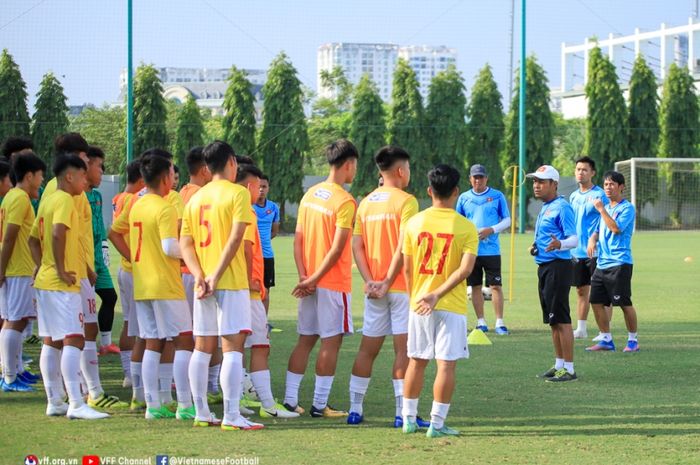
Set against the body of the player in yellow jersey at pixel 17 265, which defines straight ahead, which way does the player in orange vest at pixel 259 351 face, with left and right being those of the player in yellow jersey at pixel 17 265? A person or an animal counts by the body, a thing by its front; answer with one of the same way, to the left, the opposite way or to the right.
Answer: the same way

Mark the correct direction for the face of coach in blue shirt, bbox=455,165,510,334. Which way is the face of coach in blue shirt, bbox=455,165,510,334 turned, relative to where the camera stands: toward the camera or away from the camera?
toward the camera

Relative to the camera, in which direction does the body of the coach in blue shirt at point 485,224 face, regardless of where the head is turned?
toward the camera

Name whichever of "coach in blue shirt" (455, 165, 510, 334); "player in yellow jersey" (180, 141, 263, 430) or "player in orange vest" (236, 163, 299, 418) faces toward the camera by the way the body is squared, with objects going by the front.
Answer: the coach in blue shirt

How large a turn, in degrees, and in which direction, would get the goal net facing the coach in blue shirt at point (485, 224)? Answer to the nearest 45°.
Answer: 0° — it already faces them

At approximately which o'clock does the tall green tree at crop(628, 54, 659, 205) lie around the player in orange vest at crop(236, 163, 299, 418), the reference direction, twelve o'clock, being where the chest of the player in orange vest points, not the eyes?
The tall green tree is roughly at 10 o'clock from the player in orange vest.

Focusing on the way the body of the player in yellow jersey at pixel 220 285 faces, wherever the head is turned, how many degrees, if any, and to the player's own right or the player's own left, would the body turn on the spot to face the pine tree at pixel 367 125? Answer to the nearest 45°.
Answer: approximately 45° to the player's own left

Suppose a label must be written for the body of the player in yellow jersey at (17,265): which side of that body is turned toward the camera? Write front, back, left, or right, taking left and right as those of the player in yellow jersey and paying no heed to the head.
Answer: right

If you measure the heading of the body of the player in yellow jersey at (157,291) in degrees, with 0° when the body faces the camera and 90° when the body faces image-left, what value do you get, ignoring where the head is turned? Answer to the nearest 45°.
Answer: approximately 225°

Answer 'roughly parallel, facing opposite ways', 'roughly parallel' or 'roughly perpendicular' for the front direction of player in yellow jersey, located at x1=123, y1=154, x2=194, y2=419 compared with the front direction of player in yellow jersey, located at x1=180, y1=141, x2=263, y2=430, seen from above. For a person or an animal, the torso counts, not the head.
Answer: roughly parallel

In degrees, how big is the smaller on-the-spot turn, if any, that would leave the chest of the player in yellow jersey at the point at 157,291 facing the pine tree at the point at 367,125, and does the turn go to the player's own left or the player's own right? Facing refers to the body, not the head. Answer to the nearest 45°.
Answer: approximately 45° to the player's own left

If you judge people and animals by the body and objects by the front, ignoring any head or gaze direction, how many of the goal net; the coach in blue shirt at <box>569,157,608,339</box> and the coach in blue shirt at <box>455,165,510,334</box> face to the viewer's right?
0

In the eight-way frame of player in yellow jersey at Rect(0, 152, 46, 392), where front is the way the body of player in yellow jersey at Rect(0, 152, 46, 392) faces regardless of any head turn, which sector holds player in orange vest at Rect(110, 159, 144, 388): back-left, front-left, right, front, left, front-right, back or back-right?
front

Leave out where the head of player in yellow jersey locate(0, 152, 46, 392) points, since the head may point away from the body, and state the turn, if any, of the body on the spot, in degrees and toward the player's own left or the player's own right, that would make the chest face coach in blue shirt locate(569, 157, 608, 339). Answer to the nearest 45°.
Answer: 0° — they already face them

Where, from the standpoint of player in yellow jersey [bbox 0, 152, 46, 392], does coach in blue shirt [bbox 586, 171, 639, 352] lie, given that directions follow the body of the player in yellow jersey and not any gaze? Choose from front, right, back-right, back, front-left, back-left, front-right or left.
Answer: front

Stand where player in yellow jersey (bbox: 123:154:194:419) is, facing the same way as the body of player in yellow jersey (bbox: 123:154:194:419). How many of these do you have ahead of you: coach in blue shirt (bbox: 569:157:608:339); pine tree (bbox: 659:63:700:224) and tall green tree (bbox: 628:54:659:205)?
3

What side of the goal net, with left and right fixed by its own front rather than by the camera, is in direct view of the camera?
front

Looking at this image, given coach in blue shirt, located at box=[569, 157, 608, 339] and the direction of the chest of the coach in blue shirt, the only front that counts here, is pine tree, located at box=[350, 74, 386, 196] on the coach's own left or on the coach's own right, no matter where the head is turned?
on the coach's own right

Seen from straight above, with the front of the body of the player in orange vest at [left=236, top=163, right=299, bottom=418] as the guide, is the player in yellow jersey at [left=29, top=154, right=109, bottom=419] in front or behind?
behind

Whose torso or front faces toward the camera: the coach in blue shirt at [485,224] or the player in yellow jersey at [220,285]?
the coach in blue shirt

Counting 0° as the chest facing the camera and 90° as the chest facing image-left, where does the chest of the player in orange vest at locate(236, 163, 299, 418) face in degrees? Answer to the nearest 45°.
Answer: approximately 270°
